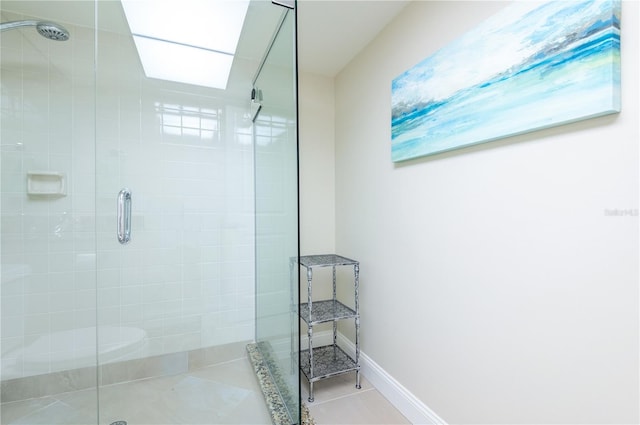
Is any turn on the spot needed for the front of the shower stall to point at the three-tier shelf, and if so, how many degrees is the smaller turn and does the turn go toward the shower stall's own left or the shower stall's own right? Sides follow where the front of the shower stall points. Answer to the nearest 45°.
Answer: approximately 90° to the shower stall's own left

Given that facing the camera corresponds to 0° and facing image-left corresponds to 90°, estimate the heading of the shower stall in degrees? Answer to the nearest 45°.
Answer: approximately 0°

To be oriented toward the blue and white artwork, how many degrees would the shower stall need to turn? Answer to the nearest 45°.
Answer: approximately 45° to its left

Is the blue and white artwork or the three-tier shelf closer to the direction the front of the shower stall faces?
the blue and white artwork
